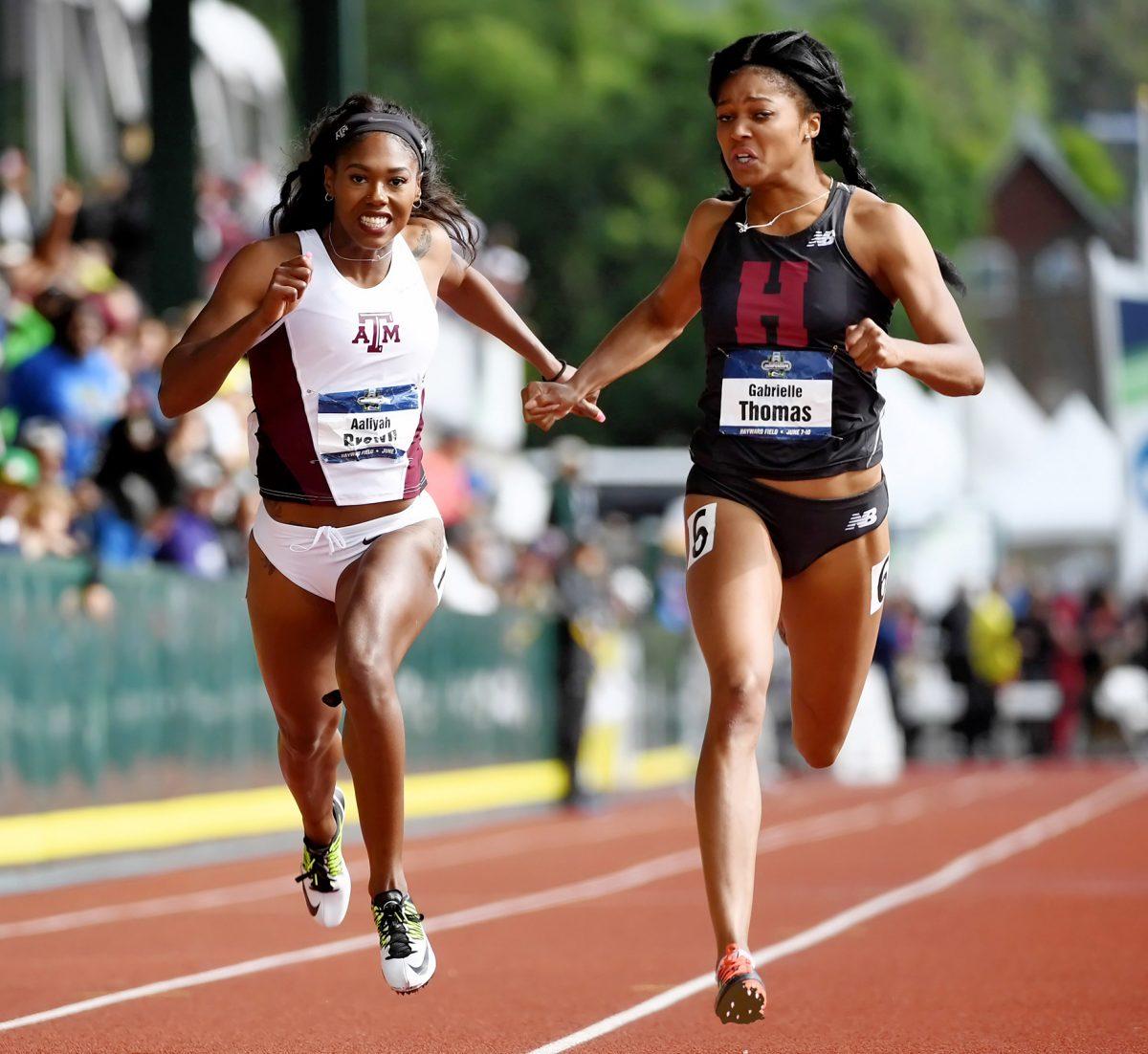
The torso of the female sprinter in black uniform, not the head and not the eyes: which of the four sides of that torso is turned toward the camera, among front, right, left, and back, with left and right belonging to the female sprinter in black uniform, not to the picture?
front

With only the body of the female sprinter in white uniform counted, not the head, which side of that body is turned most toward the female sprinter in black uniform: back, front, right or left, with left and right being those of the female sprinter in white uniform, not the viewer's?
left

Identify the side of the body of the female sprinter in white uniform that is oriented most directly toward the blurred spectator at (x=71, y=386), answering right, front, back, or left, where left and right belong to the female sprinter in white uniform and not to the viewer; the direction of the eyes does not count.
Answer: back

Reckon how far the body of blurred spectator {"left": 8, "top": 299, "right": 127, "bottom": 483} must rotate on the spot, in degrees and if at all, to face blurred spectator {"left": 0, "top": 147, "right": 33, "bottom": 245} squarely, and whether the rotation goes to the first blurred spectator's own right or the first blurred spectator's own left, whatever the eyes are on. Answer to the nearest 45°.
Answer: approximately 135° to the first blurred spectator's own left

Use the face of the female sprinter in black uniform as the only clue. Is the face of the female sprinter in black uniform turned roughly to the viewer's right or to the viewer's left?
to the viewer's left

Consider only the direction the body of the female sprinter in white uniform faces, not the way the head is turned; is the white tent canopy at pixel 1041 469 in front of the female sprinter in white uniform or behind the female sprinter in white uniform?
behind

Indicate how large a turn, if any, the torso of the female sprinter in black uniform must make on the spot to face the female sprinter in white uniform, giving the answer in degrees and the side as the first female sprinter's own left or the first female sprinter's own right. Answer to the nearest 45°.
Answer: approximately 90° to the first female sprinter's own right

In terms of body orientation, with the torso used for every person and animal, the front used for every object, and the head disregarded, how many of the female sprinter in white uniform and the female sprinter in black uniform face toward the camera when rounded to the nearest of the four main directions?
2

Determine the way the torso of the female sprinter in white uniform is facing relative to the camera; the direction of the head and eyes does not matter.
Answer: toward the camera

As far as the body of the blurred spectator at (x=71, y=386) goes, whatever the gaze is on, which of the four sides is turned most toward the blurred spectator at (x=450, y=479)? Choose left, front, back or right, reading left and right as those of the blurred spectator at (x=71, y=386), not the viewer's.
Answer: left

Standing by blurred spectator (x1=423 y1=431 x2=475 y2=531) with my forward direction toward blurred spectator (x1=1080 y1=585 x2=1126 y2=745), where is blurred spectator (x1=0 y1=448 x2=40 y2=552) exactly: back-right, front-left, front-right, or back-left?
back-right

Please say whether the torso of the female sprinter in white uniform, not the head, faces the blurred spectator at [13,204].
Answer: no

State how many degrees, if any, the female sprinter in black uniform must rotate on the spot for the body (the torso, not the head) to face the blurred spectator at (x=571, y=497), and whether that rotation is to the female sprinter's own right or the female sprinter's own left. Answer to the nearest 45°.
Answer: approximately 180°

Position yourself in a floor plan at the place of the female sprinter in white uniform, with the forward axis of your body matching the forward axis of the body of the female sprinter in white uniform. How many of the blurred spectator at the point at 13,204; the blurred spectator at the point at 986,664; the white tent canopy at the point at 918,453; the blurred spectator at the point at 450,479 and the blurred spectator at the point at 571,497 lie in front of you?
0

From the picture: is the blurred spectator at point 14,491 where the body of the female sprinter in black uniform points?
no

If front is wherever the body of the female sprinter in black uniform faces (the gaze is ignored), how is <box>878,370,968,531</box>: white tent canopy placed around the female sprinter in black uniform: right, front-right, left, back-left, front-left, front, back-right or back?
back

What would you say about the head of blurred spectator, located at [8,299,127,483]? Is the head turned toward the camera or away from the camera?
toward the camera

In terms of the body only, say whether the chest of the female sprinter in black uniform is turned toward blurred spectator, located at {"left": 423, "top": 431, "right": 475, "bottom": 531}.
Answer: no
